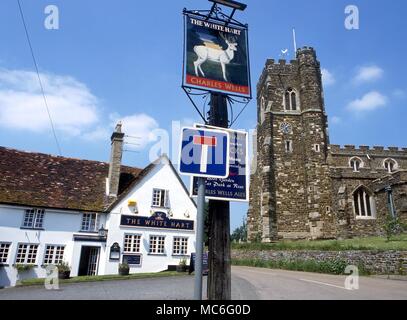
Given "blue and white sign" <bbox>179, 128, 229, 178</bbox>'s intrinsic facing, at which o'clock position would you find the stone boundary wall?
The stone boundary wall is roughly at 7 o'clock from the blue and white sign.

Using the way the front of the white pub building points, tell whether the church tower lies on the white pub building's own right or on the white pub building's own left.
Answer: on the white pub building's own left

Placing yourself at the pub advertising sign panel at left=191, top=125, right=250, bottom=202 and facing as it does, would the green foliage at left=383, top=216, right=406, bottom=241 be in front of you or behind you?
behind

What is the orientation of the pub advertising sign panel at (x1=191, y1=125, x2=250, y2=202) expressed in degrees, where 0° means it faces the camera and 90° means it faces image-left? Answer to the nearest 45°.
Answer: approximately 0°

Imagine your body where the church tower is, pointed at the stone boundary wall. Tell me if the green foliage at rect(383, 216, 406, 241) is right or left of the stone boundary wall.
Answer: left

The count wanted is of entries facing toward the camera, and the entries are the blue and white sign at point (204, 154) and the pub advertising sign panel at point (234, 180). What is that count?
2

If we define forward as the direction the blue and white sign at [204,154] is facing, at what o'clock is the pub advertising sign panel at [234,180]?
The pub advertising sign panel is roughly at 7 o'clock from the blue and white sign.

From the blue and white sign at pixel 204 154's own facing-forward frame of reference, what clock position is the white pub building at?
The white pub building is roughly at 5 o'clock from the blue and white sign.

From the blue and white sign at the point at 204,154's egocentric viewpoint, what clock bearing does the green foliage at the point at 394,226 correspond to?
The green foliage is roughly at 7 o'clock from the blue and white sign.

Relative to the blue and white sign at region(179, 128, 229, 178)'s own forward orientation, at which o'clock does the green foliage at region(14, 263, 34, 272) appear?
The green foliage is roughly at 5 o'clock from the blue and white sign.

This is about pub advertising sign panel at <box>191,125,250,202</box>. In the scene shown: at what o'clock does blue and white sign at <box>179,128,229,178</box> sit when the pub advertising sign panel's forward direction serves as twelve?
The blue and white sign is roughly at 1 o'clock from the pub advertising sign panel.
